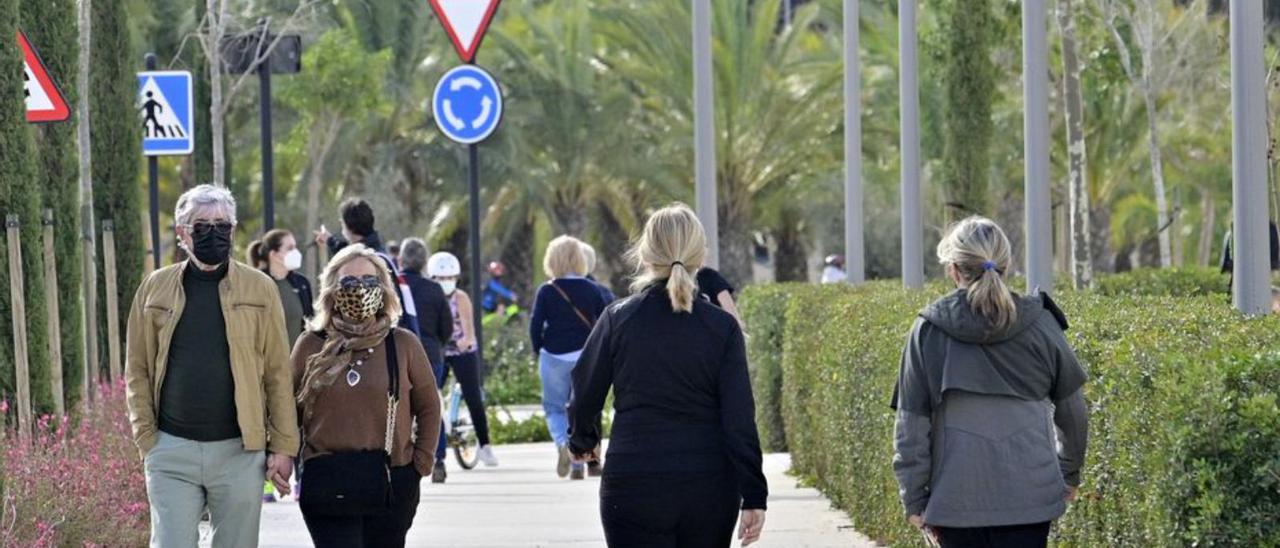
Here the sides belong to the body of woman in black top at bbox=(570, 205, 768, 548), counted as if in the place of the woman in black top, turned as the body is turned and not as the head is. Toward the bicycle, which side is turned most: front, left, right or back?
front

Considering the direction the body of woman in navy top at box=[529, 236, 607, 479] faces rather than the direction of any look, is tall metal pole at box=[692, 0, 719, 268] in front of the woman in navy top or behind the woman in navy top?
in front

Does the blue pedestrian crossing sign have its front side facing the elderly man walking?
yes

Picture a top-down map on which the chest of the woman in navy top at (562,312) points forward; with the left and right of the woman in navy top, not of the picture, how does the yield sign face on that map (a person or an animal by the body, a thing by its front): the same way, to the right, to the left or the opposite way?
the opposite way

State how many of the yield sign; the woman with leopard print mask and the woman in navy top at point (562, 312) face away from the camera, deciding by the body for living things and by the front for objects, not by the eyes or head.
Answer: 1

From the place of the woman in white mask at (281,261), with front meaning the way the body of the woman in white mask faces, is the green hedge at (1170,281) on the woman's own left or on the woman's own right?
on the woman's own left

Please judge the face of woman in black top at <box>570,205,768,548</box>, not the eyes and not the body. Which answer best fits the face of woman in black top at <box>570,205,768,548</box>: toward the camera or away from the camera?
away from the camera

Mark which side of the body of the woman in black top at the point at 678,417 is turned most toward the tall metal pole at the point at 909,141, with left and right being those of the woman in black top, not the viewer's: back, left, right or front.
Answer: front

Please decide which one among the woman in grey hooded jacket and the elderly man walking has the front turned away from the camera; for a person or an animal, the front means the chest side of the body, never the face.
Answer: the woman in grey hooded jacket
